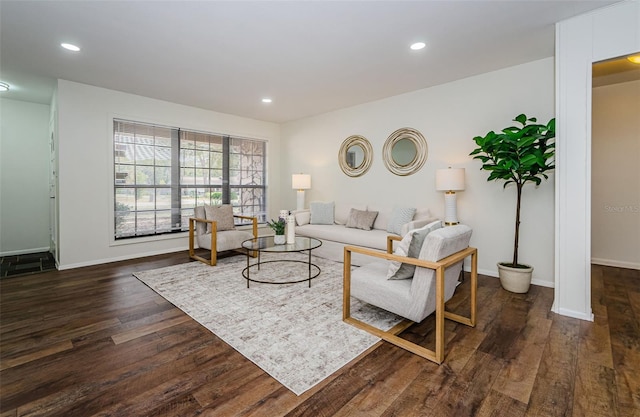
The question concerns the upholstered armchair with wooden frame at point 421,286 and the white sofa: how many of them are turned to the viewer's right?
0

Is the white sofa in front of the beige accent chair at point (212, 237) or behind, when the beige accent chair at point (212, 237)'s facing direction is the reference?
in front

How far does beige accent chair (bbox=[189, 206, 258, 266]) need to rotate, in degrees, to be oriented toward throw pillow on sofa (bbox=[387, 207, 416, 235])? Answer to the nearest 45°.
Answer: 0° — it already faces it

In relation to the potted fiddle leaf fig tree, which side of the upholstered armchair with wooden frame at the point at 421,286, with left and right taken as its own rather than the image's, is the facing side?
right

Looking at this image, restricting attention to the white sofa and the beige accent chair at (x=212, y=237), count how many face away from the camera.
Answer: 0

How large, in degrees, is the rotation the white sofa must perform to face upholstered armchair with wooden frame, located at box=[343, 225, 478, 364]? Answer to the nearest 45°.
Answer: approximately 45° to its left

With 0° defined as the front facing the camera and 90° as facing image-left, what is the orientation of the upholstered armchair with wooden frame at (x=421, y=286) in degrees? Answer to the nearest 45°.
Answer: approximately 135°

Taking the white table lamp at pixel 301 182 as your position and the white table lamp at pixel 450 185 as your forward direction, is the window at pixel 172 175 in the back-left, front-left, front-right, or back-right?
back-right

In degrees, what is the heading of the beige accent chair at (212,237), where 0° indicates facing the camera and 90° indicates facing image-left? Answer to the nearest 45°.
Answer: approximately 315°

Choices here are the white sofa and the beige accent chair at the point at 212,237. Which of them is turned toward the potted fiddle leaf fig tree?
the beige accent chair

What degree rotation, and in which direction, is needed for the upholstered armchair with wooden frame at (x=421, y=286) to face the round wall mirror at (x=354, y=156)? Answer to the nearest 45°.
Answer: approximately 45° to its right
